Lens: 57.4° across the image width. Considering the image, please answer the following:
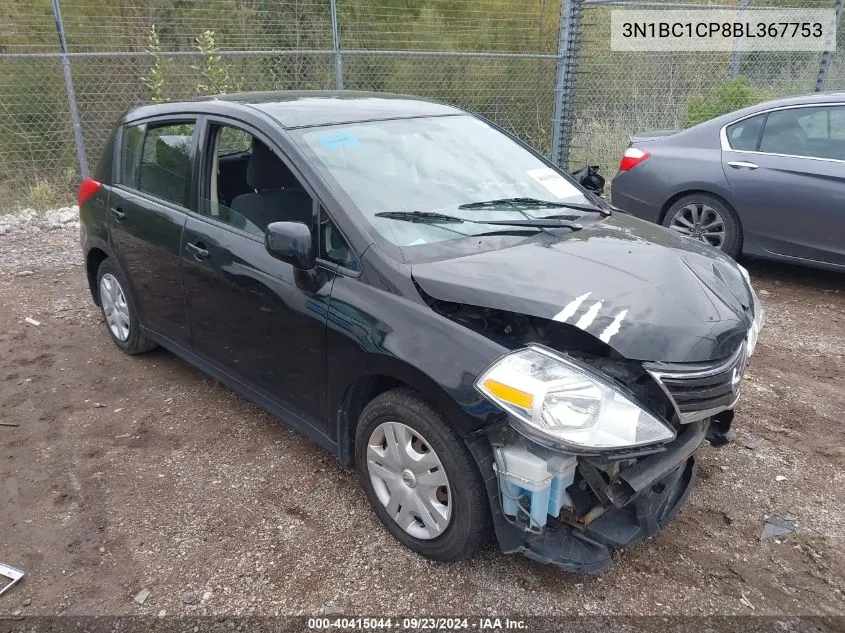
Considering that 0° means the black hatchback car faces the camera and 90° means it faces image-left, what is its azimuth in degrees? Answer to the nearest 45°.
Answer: approximately 315°

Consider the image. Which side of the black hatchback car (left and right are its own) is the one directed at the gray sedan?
left

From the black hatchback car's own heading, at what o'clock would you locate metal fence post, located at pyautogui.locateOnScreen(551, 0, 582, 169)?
The metal fence post is roughly at 8 o'clock from the black hatchback car.

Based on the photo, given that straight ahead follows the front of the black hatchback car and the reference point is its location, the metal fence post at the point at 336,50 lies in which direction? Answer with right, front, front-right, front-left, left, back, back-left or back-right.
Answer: back-left

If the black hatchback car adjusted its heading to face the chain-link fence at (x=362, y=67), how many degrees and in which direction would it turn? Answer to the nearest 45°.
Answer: approximately 135° to its left

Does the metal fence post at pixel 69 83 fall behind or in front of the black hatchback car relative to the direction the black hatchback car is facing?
behind

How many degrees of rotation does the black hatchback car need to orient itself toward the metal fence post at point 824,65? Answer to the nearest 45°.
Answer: approximately 90° to its left

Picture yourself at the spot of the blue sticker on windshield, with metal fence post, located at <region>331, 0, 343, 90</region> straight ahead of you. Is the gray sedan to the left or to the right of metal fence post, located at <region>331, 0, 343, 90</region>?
right

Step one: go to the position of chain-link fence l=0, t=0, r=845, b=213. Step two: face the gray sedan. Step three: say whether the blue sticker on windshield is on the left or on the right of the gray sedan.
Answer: right
